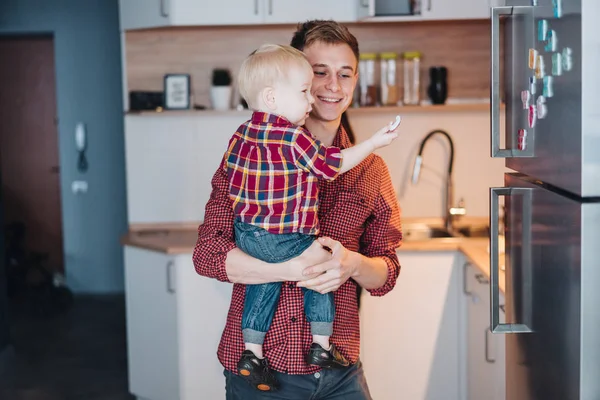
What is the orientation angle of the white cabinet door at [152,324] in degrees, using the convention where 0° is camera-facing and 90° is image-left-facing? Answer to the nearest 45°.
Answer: approximately 45°

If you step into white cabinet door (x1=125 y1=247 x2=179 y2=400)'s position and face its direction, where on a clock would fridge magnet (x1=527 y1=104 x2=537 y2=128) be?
The fridge magnet is roughly at 10 o'clock from the white cabinet door.

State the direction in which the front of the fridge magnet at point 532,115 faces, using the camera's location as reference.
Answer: facing to the left of the viewer

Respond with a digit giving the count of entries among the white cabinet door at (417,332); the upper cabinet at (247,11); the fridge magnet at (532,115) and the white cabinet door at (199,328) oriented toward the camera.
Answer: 3
